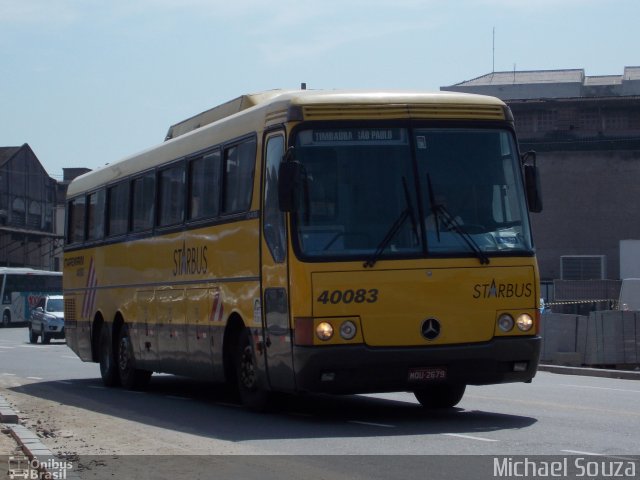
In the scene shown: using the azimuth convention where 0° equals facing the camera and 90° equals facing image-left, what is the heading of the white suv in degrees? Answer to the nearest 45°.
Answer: approximately 315°

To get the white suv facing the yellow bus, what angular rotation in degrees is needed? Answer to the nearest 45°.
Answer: approximately 45° to its right

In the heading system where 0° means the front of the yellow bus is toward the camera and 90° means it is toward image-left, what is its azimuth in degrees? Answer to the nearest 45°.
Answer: approximately 315°
